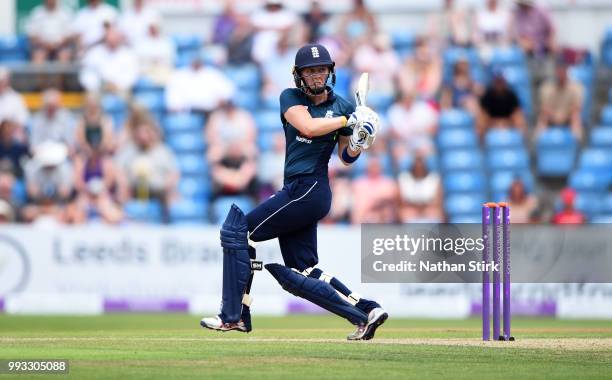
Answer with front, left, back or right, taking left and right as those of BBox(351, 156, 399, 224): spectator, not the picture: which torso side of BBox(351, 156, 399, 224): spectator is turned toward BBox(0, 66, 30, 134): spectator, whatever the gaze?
right

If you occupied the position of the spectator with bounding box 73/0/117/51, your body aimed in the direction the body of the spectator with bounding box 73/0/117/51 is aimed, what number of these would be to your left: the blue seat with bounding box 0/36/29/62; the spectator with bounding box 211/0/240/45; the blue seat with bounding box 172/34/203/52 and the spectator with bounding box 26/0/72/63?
2

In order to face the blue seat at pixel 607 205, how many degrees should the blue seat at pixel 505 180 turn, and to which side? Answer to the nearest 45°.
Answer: approximately 90° to its left

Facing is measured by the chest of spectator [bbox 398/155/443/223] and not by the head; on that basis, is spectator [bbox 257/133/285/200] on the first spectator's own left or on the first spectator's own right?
on the first spectator's own right

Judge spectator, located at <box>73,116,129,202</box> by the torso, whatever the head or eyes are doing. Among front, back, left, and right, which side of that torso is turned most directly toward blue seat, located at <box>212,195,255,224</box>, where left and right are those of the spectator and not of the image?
left

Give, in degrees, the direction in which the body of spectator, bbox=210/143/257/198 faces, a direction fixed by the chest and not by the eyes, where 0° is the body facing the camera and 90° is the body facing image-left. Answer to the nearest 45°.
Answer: approximately 0°

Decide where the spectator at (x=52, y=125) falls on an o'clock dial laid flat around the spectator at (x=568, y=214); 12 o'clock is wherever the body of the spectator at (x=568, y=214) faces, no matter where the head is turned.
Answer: the spectator at (x=52, y=125) is roughly at 3 o'clock from the spectator at (x=568, y=214).

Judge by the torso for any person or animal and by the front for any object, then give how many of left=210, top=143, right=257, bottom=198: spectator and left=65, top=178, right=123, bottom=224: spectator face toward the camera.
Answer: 2

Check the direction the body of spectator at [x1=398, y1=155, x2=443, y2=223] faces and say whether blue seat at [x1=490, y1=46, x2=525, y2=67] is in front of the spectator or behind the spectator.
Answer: behind
